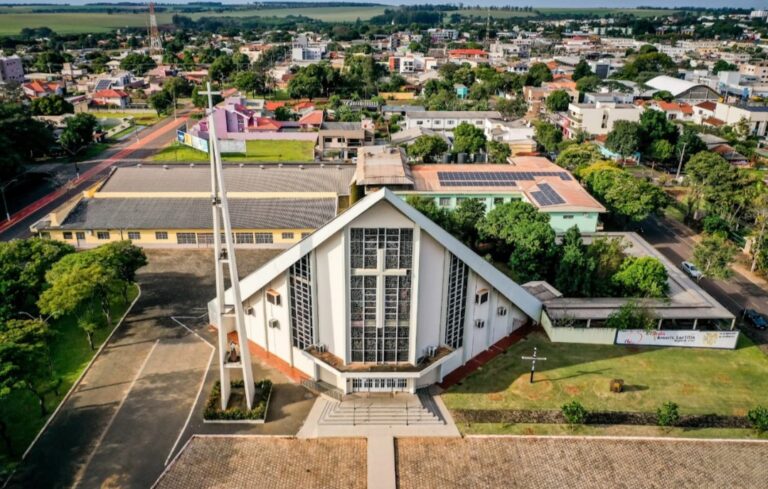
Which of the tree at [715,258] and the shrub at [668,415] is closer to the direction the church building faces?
the shrub

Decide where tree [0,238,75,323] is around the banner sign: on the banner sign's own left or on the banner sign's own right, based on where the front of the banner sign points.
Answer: on the banner sign's own right

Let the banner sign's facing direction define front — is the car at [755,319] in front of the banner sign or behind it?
behind

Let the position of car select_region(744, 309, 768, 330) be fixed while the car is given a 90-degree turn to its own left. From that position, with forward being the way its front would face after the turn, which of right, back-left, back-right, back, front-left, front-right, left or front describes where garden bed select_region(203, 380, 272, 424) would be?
back

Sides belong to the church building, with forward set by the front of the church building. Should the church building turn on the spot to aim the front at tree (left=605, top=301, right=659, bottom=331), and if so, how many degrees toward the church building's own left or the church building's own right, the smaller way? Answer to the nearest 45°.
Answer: approximately 90° to the church building's own left

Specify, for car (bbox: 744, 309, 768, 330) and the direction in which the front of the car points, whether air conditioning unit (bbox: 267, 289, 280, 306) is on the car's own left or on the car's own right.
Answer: on the car's own right

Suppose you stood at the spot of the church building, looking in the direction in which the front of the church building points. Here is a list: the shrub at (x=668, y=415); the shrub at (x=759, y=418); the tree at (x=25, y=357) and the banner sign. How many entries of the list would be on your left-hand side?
3

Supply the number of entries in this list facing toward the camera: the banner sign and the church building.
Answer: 2

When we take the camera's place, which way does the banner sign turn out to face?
facing the viewer

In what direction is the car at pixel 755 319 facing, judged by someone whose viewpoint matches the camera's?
facing the viewer and to the right of the viewer

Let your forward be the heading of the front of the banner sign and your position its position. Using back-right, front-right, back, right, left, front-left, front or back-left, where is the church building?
front-right

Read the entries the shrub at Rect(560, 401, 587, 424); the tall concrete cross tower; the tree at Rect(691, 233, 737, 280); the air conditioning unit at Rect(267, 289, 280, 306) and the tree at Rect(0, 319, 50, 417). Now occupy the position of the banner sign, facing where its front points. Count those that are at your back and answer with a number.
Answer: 1

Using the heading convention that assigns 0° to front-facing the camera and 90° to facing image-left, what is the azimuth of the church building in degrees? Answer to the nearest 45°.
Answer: approximately 0°

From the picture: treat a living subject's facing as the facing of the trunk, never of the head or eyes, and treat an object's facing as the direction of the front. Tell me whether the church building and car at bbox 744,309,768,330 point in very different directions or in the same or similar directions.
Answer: same or similar directions

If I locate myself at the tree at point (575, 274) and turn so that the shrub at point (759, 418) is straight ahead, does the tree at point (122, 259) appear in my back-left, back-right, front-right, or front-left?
back-right

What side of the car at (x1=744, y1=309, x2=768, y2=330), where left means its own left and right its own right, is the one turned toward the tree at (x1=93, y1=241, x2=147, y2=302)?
right

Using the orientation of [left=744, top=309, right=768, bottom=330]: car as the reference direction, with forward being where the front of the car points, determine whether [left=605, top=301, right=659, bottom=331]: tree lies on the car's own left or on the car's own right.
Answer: on the car's own right
